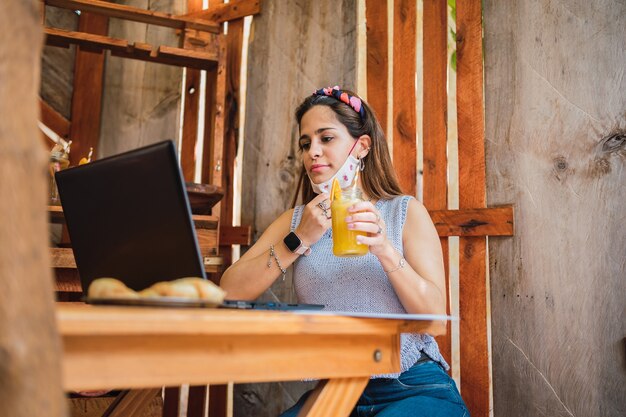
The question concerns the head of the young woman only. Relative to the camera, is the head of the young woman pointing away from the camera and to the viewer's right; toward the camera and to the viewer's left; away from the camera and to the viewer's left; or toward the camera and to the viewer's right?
toward the camera and to the viewer's left

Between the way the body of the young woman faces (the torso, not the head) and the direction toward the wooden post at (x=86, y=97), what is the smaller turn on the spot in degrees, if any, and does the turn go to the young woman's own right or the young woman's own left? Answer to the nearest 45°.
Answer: approximately 90° to the young woman's own right

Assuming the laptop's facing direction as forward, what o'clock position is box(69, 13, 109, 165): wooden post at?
The wooden post is roughly at 10 o'clock from the laptop.

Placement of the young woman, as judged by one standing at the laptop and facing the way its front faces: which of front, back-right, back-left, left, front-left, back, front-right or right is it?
front

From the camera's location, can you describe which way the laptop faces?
facing away from the viewer and to the right of the viewer

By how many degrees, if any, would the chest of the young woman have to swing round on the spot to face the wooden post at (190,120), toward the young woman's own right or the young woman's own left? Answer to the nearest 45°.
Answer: approximately 90° to the young woman's own right

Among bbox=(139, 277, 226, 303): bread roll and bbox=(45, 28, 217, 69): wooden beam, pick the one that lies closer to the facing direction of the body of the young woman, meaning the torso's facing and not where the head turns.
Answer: the bread roll

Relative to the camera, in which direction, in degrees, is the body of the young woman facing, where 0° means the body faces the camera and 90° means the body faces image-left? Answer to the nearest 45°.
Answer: approximately 45°

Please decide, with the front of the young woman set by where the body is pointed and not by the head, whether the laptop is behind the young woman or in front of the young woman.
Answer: in front

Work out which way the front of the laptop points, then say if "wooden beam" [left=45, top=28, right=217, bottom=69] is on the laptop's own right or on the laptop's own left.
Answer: on the laptop's own left

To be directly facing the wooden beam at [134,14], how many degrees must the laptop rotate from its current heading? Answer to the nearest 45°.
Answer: approximately 45° to its left

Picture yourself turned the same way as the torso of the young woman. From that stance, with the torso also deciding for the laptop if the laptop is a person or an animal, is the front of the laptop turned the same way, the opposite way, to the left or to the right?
the opposite way

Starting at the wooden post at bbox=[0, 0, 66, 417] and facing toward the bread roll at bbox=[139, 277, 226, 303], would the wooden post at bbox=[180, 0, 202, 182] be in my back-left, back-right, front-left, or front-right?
front-left
